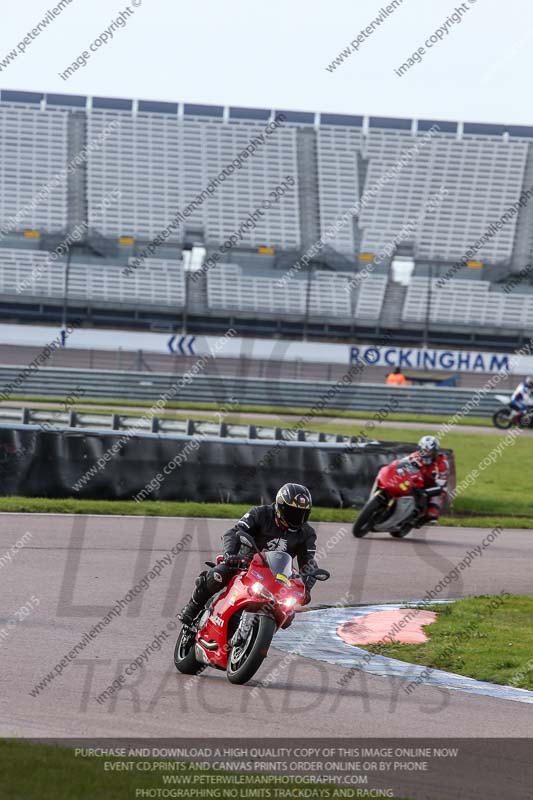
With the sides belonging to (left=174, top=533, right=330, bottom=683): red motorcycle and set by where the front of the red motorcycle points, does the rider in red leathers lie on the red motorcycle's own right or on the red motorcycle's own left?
on the red motorcycle's own left

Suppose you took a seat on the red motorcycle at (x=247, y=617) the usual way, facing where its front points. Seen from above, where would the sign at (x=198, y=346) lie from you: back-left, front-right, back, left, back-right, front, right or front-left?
back-left

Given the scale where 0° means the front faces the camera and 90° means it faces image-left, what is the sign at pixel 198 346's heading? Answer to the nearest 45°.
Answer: approximately 0°

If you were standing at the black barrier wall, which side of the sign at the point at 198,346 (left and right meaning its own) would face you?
front

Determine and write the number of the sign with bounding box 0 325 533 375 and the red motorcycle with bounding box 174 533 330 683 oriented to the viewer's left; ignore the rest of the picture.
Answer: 0

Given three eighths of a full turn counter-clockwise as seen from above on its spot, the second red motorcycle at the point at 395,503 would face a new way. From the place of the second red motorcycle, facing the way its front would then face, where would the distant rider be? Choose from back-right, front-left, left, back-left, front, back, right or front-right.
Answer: left

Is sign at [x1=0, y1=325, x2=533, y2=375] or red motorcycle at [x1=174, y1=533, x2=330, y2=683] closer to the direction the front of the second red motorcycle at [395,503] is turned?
the red motorcycle

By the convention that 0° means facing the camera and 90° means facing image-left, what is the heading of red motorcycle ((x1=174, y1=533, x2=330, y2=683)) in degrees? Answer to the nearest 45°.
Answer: approximately 315°

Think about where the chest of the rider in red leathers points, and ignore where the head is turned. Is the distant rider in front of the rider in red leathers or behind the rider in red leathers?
behind

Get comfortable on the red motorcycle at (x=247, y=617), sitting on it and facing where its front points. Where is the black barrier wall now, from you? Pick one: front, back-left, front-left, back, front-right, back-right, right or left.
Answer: back-left

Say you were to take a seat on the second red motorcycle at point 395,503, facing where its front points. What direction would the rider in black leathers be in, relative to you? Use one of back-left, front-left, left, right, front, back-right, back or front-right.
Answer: front-left

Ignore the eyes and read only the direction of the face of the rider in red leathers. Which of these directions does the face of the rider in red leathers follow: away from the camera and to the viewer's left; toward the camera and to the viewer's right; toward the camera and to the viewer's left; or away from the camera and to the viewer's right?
toward the camera and to the viewer's left

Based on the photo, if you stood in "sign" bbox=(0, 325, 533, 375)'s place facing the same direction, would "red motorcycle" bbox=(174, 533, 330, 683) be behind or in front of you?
in front

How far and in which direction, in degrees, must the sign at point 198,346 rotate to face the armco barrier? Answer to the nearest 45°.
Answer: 0° — it already faces it

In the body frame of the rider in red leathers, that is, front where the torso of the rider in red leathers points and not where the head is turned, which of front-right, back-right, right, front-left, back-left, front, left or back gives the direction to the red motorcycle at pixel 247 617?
front-left
